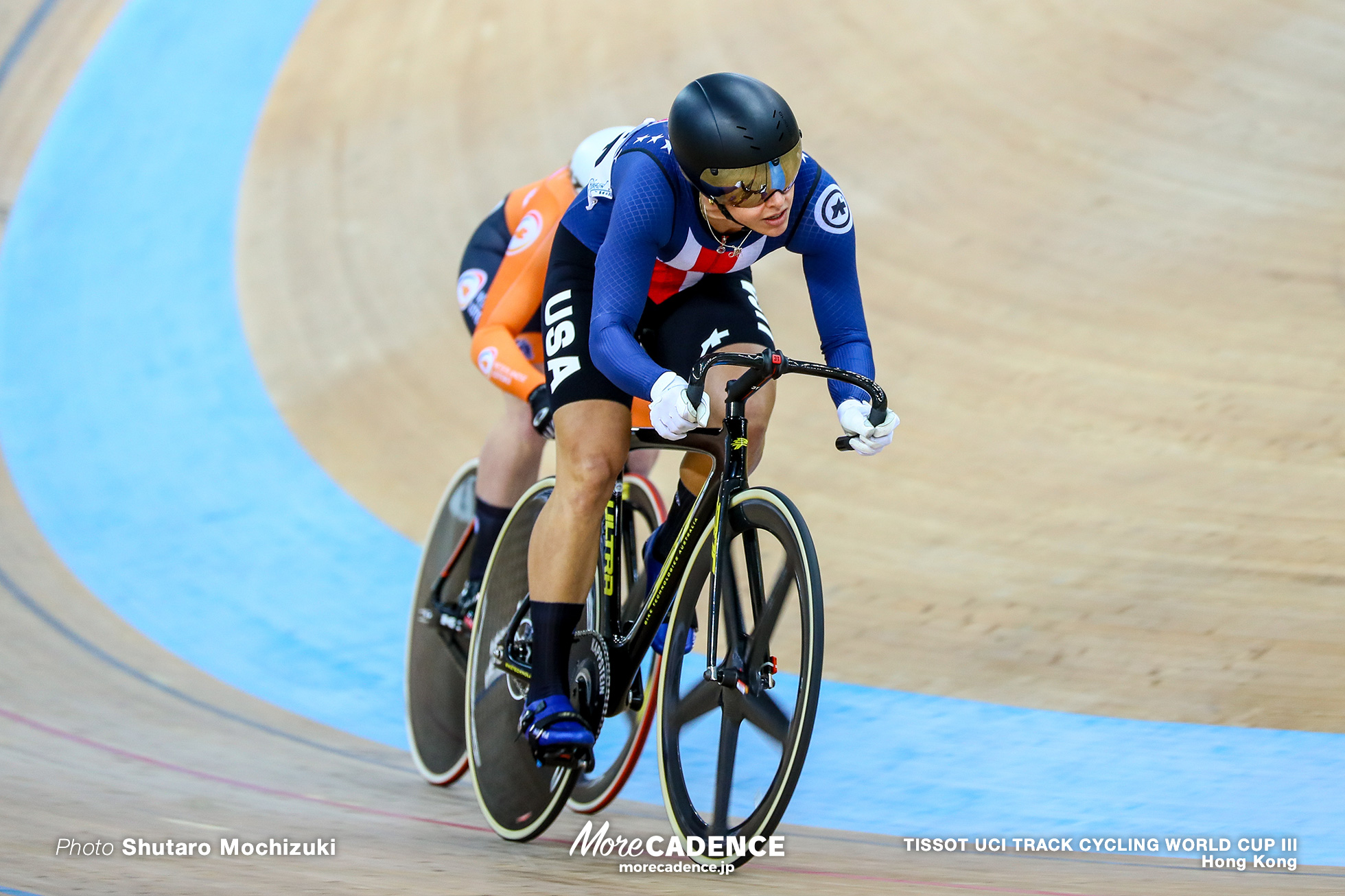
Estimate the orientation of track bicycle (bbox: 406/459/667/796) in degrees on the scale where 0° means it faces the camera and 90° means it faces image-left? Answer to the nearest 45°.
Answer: approximately 315°

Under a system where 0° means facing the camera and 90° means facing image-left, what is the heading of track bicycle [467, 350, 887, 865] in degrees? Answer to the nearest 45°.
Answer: approximately 315°
